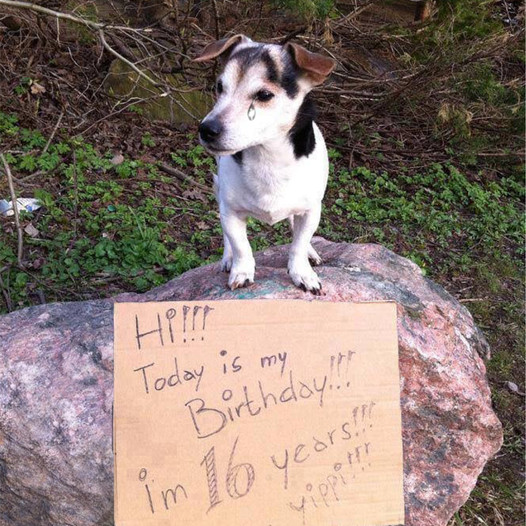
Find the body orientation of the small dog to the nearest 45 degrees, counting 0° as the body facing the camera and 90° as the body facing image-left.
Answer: approximately 0°

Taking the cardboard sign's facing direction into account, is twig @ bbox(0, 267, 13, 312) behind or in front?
behind

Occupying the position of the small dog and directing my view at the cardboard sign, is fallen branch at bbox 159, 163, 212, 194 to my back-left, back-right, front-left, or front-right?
back-right

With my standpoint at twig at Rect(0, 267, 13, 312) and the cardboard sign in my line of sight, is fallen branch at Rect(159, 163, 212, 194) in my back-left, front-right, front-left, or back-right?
back-left

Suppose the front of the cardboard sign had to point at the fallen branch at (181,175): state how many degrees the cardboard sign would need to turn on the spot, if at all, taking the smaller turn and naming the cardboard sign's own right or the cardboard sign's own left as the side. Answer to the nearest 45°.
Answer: approximately 180°

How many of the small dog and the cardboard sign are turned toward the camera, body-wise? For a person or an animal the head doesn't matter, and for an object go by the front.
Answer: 2
